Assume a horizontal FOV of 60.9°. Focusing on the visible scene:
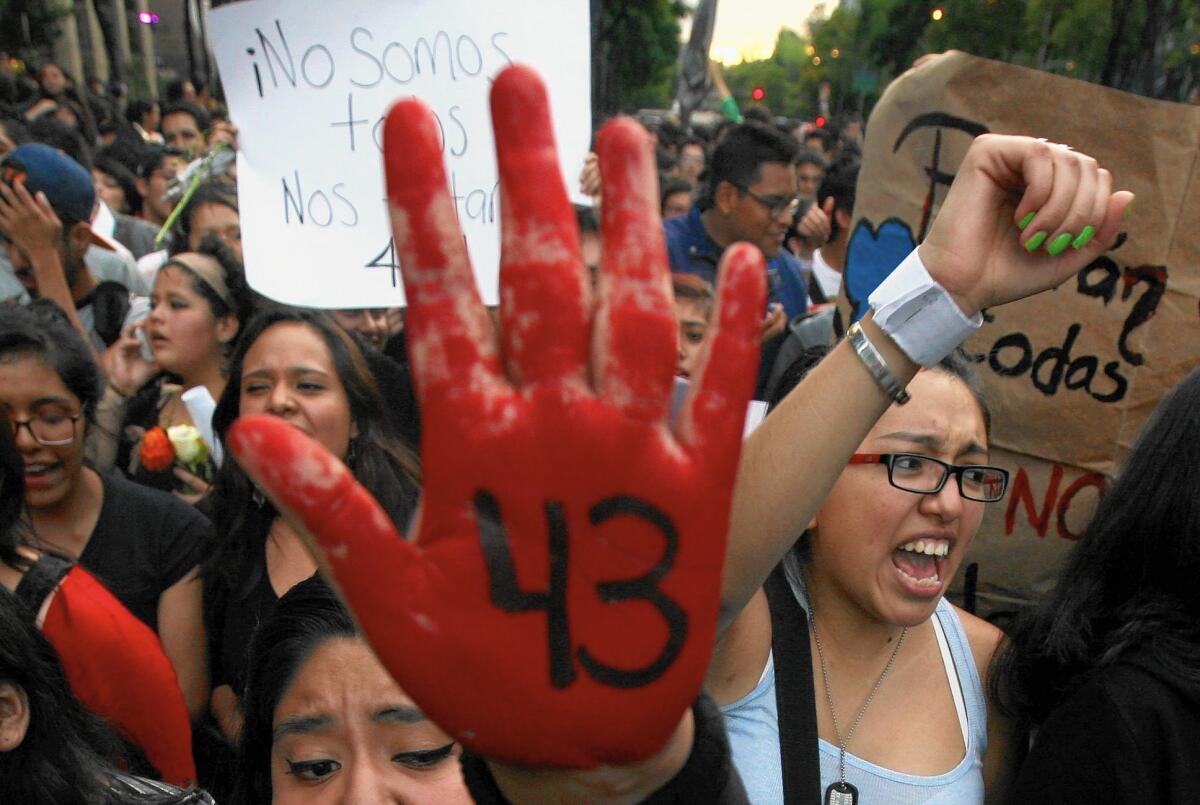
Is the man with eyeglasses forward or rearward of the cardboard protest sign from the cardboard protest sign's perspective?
rearward

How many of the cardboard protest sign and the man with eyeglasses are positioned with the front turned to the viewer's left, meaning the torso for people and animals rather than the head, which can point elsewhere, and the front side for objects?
0

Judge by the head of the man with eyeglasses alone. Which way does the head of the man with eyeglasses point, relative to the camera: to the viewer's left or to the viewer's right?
to the viewer's right

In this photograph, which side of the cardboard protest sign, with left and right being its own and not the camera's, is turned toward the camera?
front

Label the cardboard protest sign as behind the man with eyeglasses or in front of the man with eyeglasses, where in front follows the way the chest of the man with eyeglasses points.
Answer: in front
